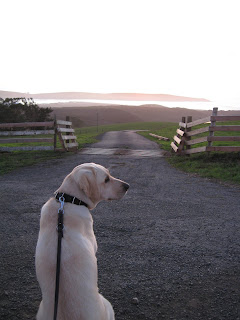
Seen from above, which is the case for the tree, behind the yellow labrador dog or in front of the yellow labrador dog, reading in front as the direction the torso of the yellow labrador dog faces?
in front

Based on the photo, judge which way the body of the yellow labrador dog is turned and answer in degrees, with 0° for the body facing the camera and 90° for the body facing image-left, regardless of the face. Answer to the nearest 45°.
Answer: approximately 180°

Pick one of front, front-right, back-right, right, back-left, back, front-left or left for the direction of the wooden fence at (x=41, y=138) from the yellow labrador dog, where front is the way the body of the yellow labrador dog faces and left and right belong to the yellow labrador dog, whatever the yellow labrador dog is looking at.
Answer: front
